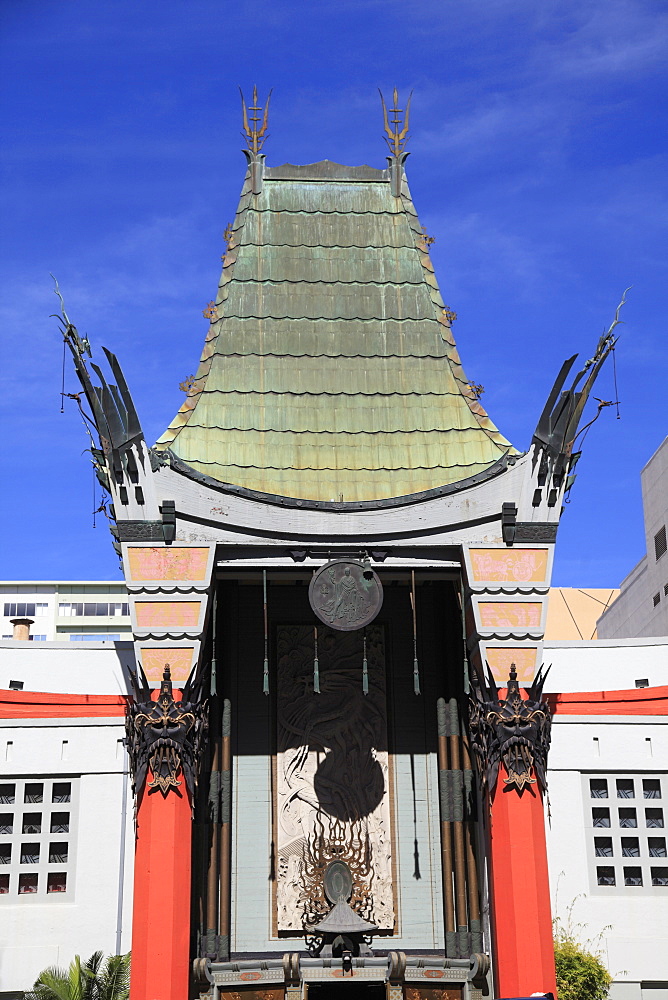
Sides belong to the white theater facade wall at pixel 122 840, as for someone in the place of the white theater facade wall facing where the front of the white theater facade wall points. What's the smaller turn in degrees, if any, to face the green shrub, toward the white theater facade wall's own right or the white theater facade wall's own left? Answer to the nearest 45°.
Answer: approximately 90° to the white theater facade wall's own left

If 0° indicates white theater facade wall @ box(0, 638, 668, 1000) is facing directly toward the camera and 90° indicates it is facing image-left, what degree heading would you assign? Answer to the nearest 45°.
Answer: approximately 0°
